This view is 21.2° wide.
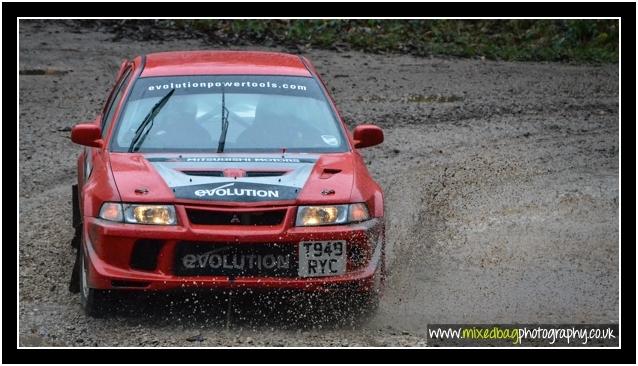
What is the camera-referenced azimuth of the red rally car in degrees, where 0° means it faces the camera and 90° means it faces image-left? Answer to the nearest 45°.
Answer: approximately 0°
